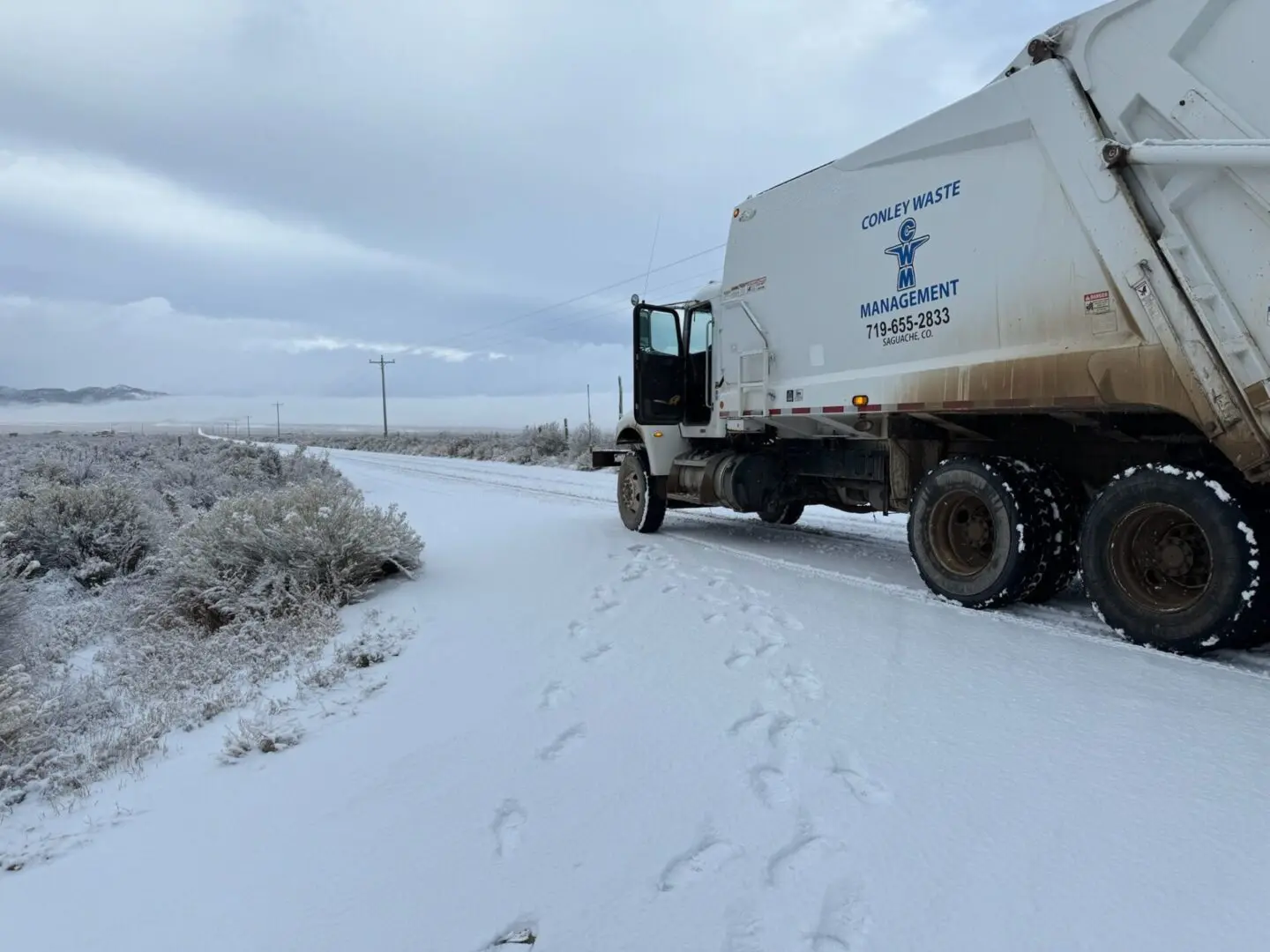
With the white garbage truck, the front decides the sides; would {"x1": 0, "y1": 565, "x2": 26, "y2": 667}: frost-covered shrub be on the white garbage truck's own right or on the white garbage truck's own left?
on the white garbage truck's own left

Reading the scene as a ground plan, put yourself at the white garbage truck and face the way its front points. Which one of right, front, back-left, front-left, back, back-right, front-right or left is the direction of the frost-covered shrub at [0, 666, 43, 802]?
left

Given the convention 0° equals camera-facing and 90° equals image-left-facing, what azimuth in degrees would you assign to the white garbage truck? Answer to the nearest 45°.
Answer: approximately 135°
